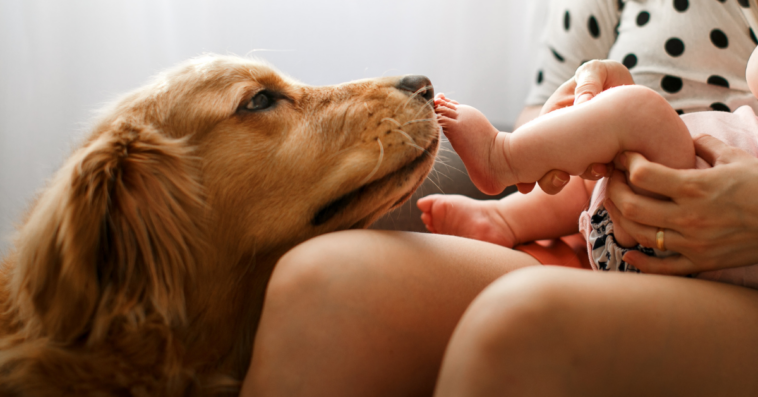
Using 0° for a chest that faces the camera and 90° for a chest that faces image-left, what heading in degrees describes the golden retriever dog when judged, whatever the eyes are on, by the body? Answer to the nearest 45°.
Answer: approximately 270°
